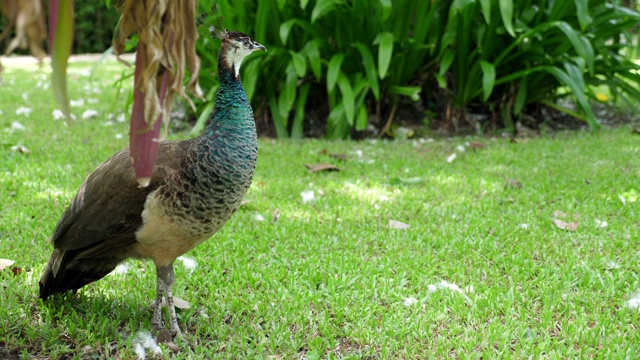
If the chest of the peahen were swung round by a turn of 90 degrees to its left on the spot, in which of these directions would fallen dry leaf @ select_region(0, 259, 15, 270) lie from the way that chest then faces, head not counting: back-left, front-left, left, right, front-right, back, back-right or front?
front-left

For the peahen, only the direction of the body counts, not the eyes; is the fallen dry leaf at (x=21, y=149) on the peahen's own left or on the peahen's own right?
on the peahen's own left

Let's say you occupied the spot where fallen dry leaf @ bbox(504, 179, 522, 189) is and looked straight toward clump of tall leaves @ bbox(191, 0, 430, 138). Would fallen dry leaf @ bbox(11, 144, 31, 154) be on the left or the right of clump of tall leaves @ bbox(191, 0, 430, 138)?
left

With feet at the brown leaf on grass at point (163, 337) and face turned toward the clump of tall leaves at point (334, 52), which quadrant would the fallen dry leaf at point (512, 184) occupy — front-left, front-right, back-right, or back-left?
front-right

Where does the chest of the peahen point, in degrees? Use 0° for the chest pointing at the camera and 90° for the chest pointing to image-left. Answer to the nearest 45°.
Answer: approximately 270°

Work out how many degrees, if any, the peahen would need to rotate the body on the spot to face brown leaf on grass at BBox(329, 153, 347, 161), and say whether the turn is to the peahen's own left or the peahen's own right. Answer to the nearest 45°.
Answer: approximately 45° to the peahen's own left

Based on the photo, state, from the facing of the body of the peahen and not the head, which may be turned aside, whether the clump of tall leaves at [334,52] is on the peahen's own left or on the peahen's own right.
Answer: on the peahen's own left

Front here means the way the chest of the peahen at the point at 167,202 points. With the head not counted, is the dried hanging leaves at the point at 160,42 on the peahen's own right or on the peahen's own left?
on the peahen's own right

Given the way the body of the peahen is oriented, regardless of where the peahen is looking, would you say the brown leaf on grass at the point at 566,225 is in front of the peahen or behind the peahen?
in front

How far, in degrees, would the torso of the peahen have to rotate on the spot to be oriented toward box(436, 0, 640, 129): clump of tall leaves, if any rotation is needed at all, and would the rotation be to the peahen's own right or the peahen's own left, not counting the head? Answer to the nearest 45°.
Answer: approximately 45° to the peahen's own left

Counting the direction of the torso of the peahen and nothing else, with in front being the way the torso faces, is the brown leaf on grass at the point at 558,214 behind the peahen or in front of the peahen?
in front

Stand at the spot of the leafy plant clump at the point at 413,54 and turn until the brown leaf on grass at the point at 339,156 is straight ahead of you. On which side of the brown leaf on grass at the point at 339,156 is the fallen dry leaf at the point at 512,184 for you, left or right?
left
